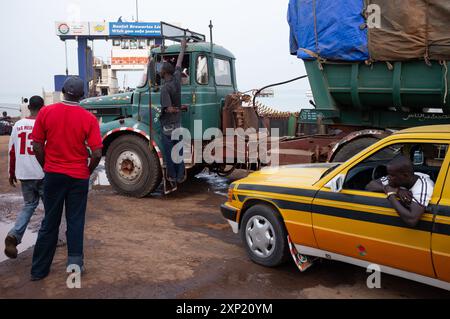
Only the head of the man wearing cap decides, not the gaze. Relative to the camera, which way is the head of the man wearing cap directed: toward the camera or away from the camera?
away from the camera

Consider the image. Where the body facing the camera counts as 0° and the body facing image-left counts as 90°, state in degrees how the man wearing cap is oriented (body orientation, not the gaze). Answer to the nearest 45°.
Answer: approximately 180°

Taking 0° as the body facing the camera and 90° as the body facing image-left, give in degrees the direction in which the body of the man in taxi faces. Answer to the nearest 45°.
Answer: approximately 45°

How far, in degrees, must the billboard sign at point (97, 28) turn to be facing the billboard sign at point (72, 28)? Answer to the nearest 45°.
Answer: approximately 90° to its right

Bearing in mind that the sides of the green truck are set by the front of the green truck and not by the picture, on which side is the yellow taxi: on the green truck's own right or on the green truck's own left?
on the green truck's own left

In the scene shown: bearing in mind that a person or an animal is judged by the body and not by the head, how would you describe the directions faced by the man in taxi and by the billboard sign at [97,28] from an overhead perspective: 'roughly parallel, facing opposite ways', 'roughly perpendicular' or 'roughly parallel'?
roughly perpendicular

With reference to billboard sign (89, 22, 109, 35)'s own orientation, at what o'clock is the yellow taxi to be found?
The yellow taxi is roughly at 12 o'clock from the billboard sign.

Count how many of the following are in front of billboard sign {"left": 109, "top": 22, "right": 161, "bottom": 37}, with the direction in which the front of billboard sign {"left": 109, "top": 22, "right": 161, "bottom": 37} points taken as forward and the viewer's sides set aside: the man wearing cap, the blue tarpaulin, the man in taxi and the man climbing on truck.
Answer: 4

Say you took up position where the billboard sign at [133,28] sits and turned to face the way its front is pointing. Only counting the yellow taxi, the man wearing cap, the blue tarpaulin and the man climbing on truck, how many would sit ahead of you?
4

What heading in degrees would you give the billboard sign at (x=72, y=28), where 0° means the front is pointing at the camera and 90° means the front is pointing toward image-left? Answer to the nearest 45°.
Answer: approximately 0°

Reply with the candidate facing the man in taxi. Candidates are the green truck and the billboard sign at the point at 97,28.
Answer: the billboard sign

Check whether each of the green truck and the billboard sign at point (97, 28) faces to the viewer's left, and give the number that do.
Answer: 1
